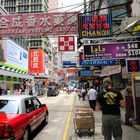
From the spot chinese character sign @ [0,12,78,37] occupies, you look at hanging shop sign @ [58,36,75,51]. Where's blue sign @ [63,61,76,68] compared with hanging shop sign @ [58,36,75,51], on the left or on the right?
left

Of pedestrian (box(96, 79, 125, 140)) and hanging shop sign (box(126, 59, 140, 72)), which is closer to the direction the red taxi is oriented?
the hanging shop sign

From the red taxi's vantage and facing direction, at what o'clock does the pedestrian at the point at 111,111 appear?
The pedestrian is roughly at 3 o'clock from the red taxi.

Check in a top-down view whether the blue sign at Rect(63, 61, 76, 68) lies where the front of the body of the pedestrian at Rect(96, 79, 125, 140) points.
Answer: yes

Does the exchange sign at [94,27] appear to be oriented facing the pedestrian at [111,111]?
yes

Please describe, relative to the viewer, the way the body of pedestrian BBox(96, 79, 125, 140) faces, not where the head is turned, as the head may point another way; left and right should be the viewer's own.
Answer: facing away from the viewer

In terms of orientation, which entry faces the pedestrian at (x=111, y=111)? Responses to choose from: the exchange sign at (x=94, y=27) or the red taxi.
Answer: the exchange sign
